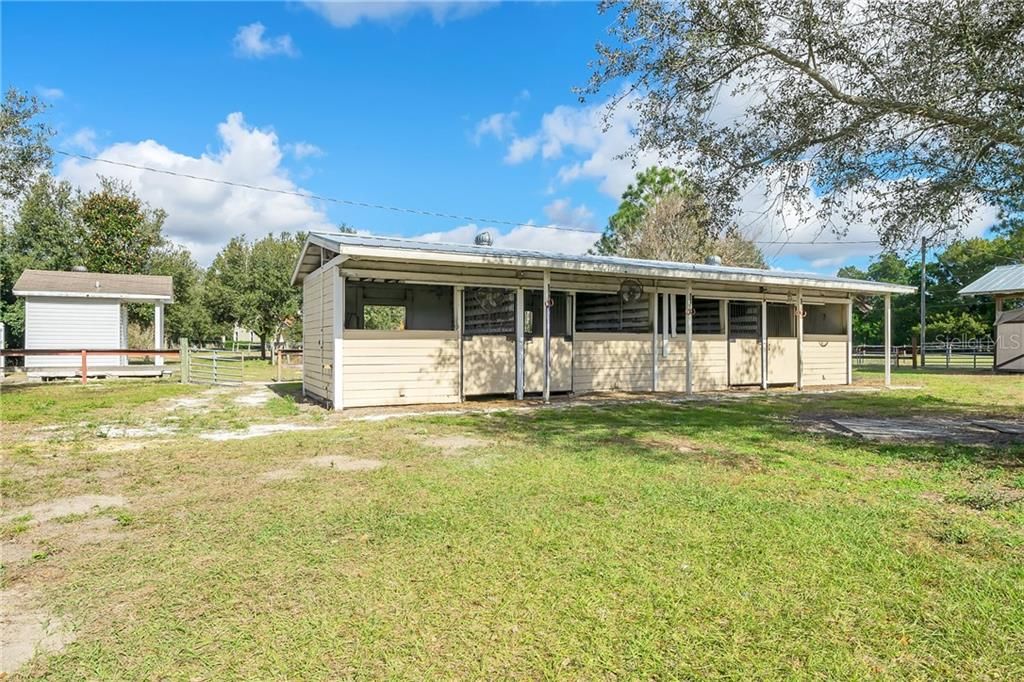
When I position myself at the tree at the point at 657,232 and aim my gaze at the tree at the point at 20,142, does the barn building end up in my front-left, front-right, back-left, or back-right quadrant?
front-left
